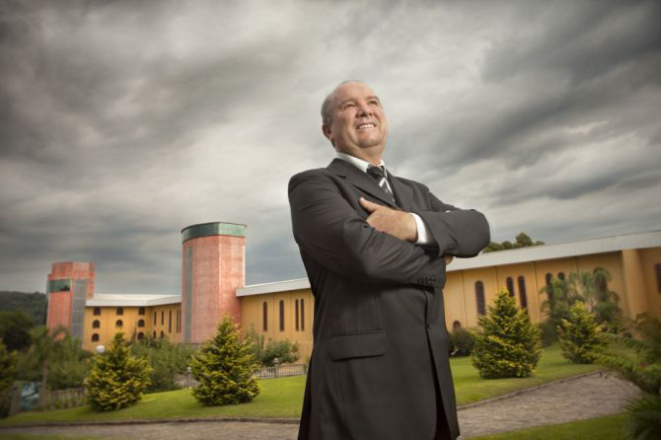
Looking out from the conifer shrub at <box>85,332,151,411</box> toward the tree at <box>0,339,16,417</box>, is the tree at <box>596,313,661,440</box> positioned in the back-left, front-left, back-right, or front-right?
back-left

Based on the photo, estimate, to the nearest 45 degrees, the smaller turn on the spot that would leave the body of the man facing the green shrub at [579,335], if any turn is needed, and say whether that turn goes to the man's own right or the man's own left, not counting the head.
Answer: approximately 135° to the man's own left

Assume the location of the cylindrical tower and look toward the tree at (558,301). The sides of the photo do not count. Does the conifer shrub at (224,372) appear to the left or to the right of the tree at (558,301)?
right

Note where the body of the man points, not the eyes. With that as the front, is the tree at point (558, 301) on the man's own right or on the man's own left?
on the man's own left

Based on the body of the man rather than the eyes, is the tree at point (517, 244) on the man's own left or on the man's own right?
on the man's own left

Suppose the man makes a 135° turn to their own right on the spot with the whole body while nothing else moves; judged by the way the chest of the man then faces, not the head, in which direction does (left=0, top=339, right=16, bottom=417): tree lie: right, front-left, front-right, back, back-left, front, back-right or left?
front-right

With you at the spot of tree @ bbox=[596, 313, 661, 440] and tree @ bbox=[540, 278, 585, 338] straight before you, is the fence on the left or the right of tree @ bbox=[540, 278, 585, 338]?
left

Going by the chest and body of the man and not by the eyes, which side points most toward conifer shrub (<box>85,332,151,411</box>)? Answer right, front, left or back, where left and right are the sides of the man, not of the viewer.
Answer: back

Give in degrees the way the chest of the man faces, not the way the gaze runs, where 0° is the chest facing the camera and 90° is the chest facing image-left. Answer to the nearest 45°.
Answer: approximately 315°

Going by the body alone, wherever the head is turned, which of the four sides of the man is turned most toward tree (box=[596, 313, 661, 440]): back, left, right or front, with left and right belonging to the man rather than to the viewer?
left

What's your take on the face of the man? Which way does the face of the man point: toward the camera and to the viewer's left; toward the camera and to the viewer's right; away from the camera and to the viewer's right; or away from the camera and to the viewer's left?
toward the camera and to the viewer's right
